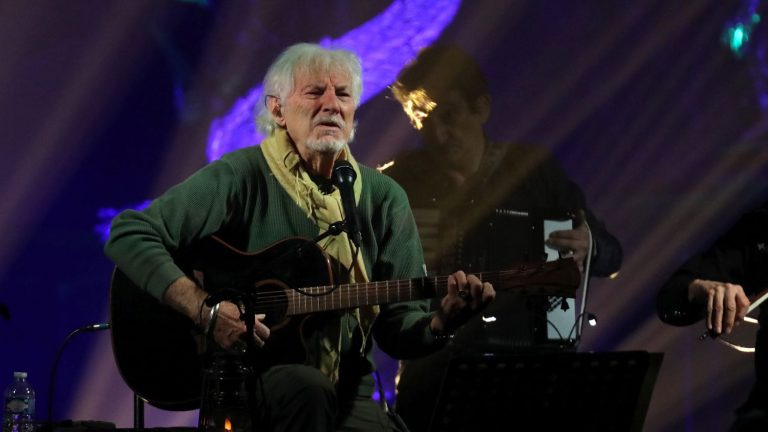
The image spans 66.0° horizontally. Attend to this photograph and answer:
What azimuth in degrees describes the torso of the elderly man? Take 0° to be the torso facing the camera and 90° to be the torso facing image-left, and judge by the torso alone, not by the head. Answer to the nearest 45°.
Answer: approximately 315°
